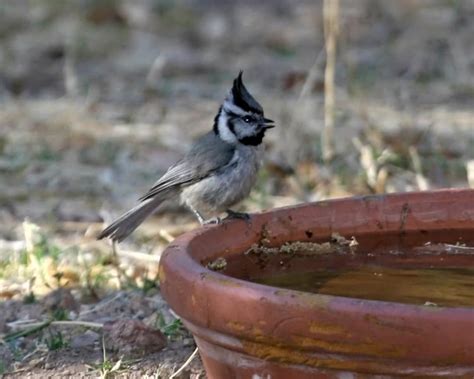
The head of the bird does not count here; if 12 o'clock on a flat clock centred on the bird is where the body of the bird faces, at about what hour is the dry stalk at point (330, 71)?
The dry stalk is roughly at 10 o'clock from the bird.

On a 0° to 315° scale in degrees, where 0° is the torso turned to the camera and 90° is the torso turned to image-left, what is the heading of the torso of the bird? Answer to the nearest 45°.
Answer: approximately 270°
